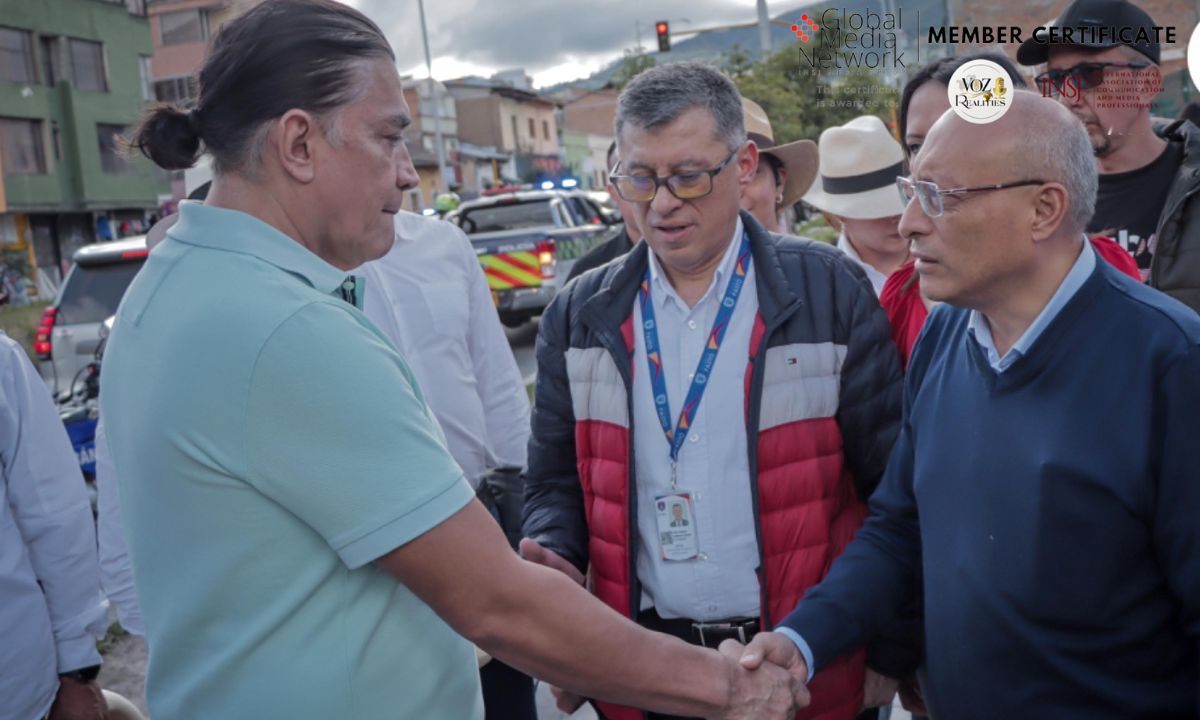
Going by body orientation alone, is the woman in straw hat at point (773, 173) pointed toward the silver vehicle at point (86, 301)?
no

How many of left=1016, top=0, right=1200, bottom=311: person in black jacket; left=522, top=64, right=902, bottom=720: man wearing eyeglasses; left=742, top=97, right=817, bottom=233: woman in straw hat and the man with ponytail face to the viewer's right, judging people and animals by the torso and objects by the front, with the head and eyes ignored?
1

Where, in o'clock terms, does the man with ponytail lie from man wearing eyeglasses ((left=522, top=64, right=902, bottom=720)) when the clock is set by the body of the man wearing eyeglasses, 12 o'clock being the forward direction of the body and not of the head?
The man with ponytail is roughly at 1 o'clock from the man wearing eyeglasses.

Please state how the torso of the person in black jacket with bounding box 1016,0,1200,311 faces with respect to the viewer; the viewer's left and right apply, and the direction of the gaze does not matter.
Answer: facing the viewer and to the left of the viewer

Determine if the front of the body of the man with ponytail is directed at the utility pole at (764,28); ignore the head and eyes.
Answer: no

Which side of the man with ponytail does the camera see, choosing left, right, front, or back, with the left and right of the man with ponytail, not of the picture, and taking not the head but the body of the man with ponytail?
right

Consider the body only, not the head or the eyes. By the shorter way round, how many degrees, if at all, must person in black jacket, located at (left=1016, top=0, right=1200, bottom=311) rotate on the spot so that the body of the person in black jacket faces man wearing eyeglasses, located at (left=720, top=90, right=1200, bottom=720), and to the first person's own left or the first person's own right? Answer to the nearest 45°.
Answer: approximately 45° to the first person's own left

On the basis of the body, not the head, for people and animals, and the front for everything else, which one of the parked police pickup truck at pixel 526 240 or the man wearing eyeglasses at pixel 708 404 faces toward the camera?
the man wearing eyeglasses

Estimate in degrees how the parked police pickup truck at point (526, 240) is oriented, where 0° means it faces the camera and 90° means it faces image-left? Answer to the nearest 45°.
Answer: approximately 225°

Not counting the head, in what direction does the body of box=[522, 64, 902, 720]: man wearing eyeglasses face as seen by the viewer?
toward the camera

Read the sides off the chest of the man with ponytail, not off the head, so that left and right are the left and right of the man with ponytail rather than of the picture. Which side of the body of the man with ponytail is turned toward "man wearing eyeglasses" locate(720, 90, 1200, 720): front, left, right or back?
front

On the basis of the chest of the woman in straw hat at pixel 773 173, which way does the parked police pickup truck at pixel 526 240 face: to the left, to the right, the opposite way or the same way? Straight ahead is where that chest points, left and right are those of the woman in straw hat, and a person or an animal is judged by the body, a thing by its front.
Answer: the opposite way

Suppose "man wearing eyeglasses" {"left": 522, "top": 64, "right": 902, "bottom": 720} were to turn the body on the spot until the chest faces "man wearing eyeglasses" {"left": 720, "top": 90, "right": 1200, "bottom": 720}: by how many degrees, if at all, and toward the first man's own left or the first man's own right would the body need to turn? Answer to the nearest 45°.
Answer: approximately 45° to the first man's own left

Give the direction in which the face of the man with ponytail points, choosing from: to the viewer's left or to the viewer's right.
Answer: to the viewer's right

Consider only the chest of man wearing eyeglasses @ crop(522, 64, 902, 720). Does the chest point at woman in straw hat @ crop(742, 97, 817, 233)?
no

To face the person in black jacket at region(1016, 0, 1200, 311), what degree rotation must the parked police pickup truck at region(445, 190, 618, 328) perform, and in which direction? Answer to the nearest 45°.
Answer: approximately 135° to its right

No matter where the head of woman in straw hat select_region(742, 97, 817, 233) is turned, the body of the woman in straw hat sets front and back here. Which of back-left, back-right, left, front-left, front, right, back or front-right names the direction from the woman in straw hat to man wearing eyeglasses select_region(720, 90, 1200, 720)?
front-left

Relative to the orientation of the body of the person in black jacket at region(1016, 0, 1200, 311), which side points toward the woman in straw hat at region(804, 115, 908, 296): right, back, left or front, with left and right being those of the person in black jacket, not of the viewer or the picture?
right

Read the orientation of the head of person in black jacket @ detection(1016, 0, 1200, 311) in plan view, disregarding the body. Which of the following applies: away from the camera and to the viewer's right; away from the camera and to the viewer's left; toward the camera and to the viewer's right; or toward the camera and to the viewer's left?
toward the camera and to the viewer's left

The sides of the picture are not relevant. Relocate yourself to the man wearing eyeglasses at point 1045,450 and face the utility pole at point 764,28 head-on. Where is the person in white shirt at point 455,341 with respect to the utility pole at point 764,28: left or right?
left
